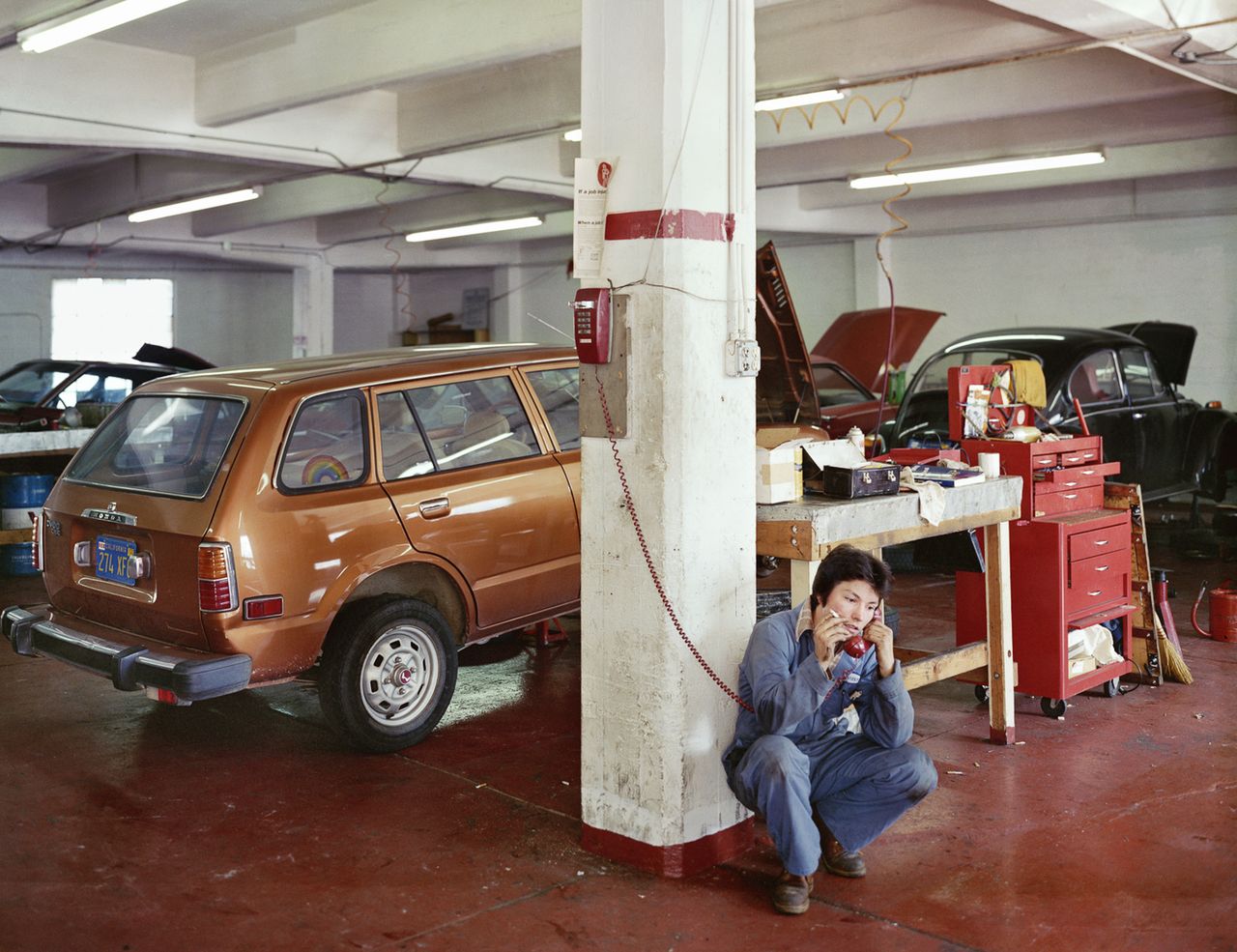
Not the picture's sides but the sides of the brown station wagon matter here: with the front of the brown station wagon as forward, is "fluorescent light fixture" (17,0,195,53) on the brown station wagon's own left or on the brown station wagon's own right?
on the brown station wagon's own left

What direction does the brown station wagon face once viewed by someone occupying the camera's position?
facing away from the viewer and to the right of the viewer
